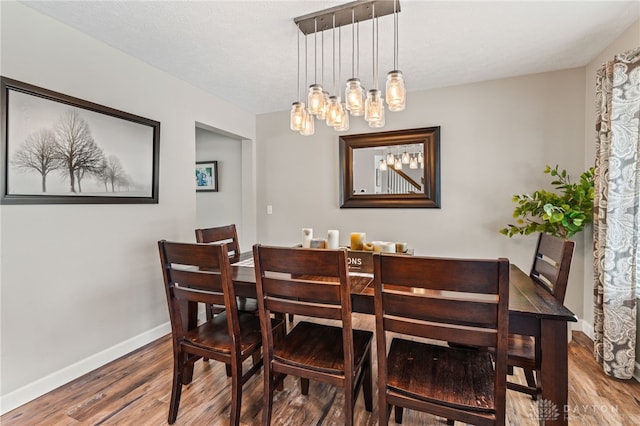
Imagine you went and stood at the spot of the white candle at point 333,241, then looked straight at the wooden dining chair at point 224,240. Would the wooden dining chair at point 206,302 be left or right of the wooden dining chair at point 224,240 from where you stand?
left

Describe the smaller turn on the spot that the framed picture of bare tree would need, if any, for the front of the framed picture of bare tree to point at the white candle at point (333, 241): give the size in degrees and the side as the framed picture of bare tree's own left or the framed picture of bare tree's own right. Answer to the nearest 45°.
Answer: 0° — it already faces it

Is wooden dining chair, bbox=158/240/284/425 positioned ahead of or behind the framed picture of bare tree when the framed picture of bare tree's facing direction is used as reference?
ahead

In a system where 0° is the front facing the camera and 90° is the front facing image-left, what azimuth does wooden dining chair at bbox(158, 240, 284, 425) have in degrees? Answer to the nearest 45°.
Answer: approximately 225°

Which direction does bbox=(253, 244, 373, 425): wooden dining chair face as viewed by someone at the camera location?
facing away from the viewer and to the right of the viewer

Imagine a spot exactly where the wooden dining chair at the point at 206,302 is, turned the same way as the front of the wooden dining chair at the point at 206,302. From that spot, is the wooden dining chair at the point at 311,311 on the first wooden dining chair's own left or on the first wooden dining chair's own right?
on the first wooden dining chair's own right

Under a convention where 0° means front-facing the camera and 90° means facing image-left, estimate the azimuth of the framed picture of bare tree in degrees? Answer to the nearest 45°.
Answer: approximately 315°

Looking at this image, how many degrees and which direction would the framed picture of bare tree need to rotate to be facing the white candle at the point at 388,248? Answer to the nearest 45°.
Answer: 0° — it already faces it

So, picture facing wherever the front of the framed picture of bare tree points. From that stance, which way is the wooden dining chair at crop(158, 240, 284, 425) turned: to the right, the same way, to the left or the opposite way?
to the left

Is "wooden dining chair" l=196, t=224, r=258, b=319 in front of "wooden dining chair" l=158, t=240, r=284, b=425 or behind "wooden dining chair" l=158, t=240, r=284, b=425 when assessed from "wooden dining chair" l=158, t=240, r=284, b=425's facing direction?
in front

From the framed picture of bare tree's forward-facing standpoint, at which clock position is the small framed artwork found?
The small framed artwork is roughly at 9 o'clock from the framed picture of bare tree.

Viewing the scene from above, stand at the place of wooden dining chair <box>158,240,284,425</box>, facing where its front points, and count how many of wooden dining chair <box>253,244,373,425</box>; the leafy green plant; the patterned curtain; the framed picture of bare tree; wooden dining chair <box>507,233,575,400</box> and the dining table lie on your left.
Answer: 1

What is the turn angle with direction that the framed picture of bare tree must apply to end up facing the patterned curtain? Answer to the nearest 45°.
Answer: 0° — it already faces it
